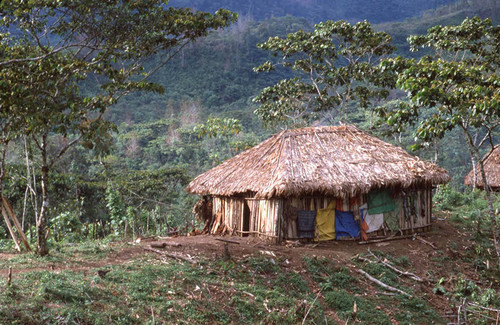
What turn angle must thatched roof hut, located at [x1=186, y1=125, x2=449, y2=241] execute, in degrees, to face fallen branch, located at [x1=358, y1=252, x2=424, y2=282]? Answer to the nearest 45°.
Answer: approximately 90° to its left

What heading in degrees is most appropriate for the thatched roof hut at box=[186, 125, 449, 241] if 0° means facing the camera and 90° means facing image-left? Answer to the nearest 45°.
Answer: approximately 45°

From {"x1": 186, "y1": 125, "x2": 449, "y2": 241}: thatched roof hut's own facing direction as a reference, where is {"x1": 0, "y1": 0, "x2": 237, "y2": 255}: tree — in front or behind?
in front

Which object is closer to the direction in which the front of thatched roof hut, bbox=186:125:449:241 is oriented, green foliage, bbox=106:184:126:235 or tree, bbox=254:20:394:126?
the green foliage

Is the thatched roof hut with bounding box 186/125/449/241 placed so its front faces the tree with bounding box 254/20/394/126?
no

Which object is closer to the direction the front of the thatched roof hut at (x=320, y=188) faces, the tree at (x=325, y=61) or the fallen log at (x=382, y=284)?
the fallen log

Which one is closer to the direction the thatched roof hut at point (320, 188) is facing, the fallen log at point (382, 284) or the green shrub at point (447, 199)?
the fallen log

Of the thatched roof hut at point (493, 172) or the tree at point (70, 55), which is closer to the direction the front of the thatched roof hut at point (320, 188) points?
the tree

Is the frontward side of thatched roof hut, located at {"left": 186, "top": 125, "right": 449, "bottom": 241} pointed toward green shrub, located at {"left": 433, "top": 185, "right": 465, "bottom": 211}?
no

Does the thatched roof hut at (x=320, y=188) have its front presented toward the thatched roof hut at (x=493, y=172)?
no

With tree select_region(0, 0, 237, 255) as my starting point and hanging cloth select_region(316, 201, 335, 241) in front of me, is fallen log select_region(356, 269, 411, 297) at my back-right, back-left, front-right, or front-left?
front-right
